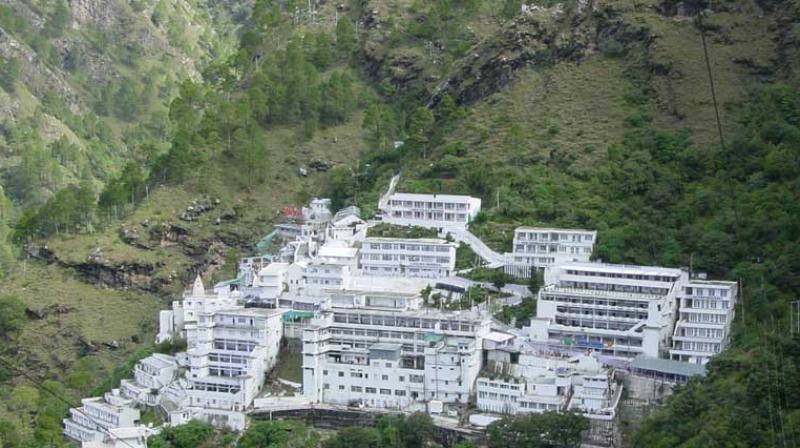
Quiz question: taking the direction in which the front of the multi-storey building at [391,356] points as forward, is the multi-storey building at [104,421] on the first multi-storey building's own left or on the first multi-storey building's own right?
on the first multi-storey building's own right

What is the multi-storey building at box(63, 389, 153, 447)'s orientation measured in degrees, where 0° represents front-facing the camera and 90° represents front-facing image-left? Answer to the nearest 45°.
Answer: approximately 45°

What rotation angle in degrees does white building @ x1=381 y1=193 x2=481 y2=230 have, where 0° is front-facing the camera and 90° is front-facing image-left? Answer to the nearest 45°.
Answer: approximately 0°

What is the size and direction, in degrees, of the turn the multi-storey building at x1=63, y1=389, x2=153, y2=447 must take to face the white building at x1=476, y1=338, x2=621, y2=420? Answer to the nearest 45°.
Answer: approximately 90° to its left

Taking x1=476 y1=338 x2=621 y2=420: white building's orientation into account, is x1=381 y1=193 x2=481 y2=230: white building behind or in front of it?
behind

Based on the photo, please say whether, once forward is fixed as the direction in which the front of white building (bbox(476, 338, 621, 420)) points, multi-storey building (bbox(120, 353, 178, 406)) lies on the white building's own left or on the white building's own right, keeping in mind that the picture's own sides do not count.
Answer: on the white building's own right

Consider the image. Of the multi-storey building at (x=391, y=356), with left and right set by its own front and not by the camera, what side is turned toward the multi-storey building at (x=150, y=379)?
right
